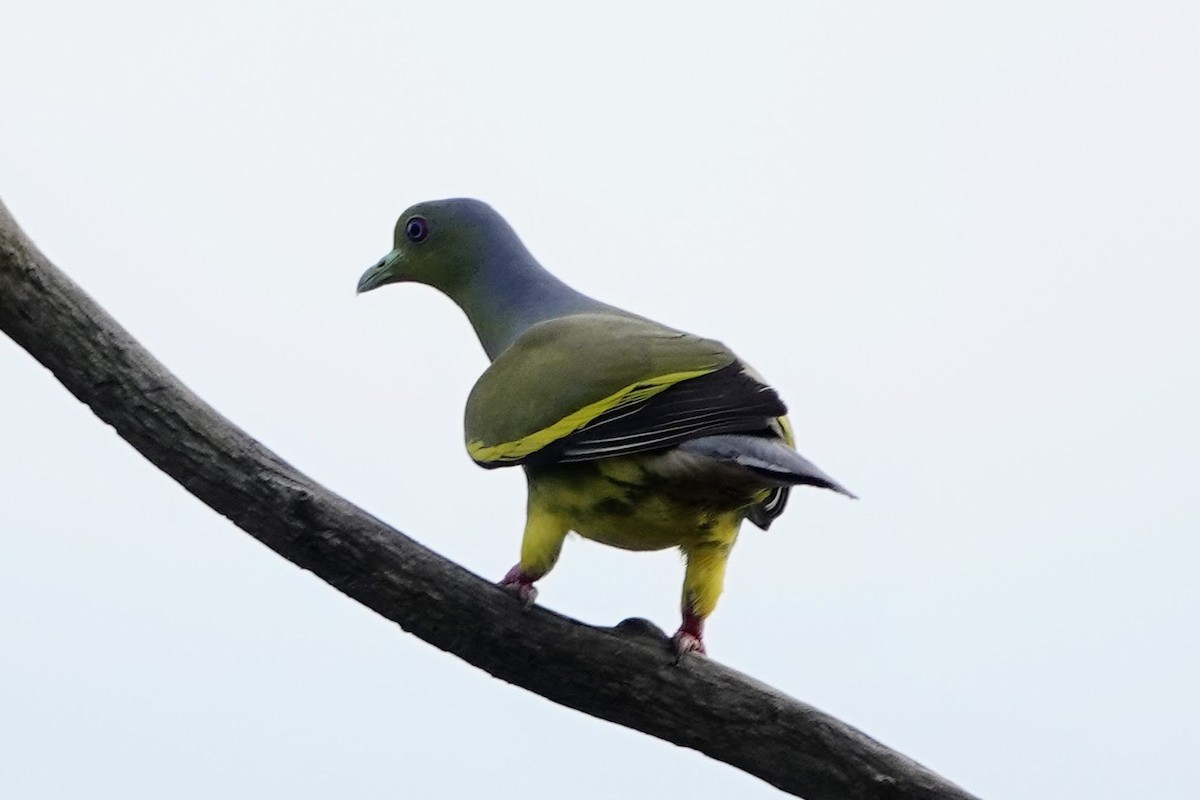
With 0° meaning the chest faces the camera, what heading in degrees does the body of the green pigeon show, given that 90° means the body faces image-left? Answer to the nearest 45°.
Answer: approximately 135°
